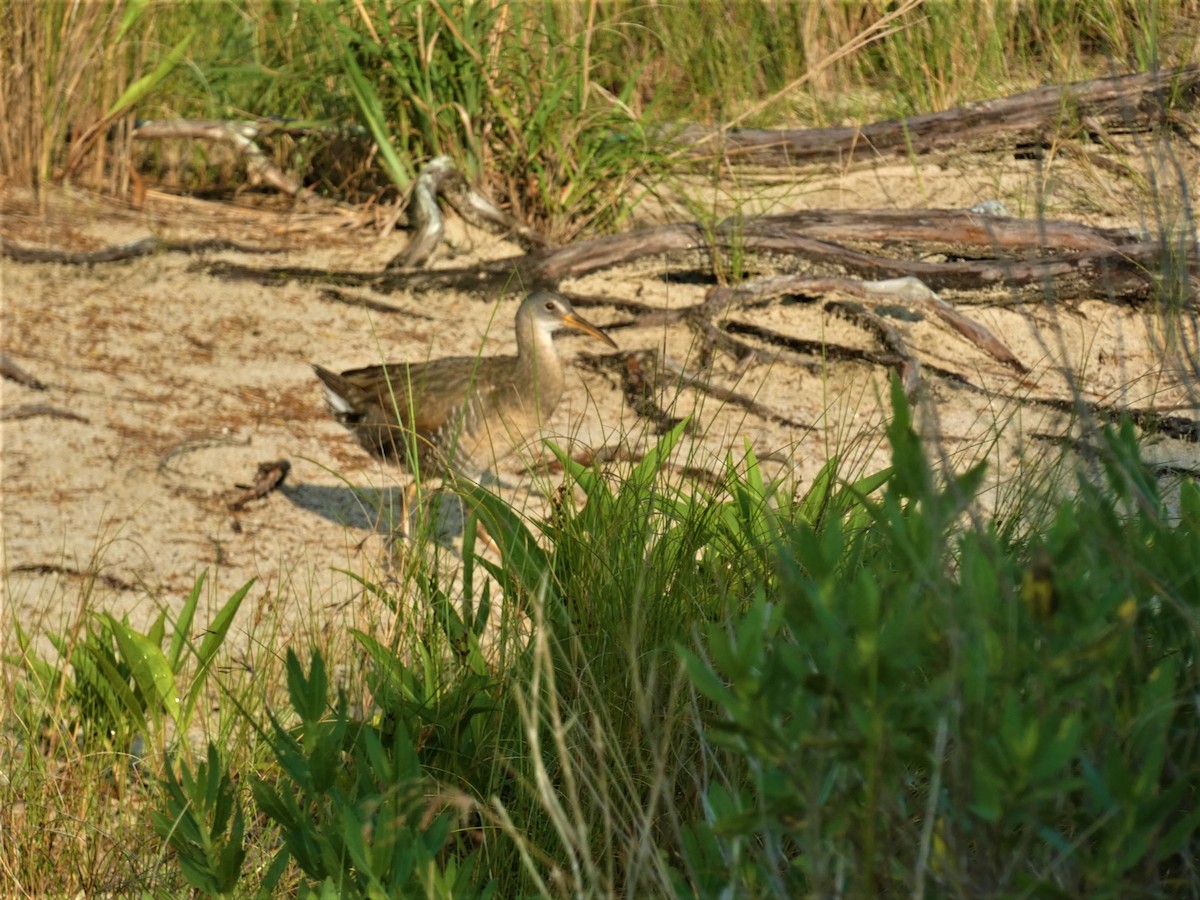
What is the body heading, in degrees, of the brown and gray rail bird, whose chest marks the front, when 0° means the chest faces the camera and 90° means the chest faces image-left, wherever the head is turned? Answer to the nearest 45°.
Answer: approximately 270°

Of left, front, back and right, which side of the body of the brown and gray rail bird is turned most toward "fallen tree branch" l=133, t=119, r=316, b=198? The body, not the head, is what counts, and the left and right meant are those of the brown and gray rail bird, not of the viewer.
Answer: left

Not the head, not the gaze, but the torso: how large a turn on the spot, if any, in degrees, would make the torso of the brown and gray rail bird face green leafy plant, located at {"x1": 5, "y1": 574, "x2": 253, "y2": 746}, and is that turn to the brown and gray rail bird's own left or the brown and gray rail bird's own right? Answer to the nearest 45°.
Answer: approximately 90° to the brown and gray rail bird's own right

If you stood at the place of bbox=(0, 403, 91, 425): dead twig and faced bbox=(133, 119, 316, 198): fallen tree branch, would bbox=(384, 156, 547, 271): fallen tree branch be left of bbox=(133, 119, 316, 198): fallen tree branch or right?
right

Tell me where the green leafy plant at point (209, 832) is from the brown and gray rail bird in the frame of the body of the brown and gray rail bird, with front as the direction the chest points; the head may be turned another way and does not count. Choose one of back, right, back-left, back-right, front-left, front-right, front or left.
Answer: right

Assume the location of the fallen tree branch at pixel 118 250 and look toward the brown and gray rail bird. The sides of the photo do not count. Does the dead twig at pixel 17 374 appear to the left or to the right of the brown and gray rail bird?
right

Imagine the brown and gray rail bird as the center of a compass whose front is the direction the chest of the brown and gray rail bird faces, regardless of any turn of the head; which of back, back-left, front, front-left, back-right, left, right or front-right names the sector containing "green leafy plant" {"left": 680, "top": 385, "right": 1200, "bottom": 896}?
right

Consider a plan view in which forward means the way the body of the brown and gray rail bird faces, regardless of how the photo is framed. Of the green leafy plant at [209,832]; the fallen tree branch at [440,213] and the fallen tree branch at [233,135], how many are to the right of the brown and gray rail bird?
1

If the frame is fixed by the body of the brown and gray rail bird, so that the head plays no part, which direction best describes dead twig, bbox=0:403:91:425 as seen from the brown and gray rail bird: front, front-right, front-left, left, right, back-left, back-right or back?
back

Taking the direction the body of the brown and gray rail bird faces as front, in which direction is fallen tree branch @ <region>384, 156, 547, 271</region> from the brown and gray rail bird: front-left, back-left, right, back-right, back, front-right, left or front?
left

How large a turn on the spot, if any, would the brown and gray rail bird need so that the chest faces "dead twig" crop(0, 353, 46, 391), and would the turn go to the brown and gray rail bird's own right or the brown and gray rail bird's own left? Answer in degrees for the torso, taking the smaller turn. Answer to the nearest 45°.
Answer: approximately 180°
